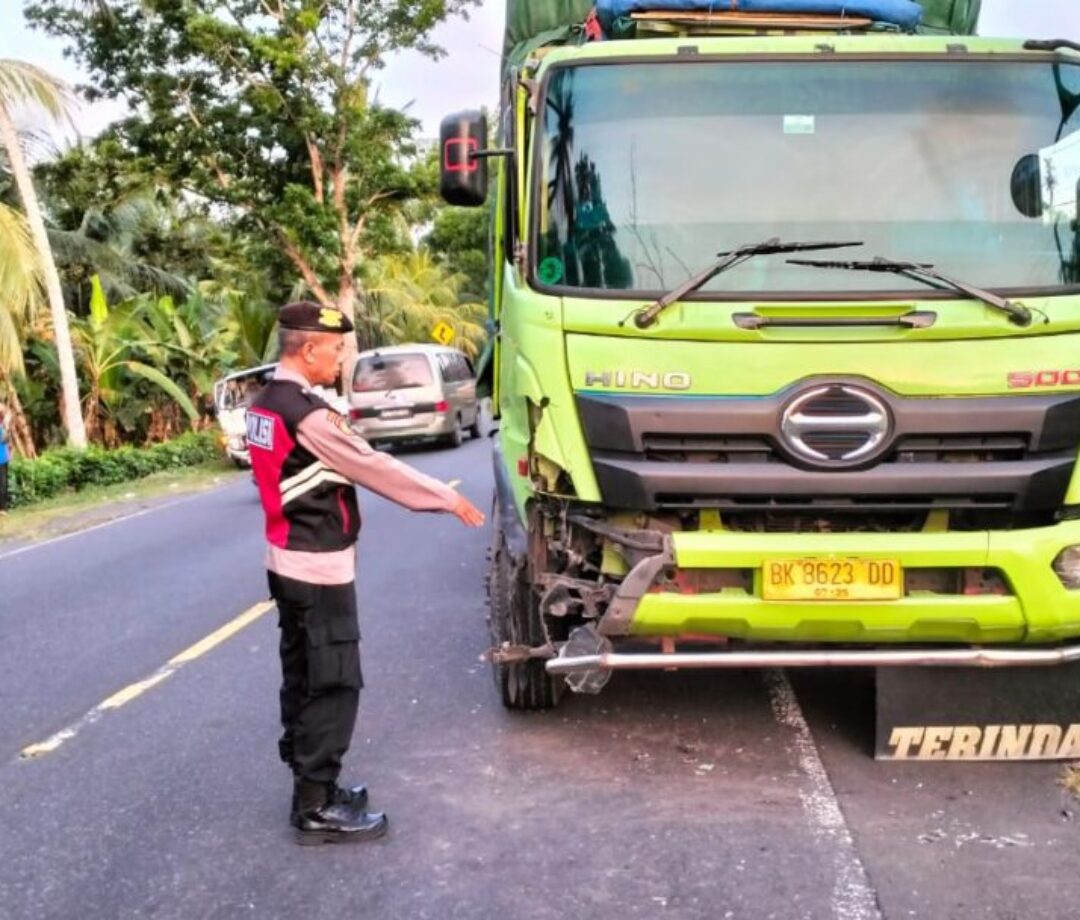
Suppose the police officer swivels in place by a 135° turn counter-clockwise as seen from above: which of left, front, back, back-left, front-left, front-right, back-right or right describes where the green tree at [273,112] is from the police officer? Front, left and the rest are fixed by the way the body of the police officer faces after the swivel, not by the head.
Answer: front-right

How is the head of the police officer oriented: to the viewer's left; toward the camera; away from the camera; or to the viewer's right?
to the viewer's right

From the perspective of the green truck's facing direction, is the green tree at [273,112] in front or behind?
behind

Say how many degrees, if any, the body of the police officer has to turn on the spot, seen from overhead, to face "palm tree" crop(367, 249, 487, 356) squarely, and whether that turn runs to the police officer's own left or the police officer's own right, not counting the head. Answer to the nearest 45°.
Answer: approximately 90° to the police officer's own left

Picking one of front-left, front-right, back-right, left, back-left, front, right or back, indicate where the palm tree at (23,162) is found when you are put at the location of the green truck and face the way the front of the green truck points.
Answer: back-right

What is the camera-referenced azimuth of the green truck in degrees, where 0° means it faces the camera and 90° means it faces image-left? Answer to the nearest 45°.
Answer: approximately 0°

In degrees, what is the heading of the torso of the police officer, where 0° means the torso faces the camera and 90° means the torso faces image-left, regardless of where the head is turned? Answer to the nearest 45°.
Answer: approximately 270°

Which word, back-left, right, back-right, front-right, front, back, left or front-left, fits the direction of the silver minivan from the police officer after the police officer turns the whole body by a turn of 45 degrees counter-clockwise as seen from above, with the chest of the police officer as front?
front-left
